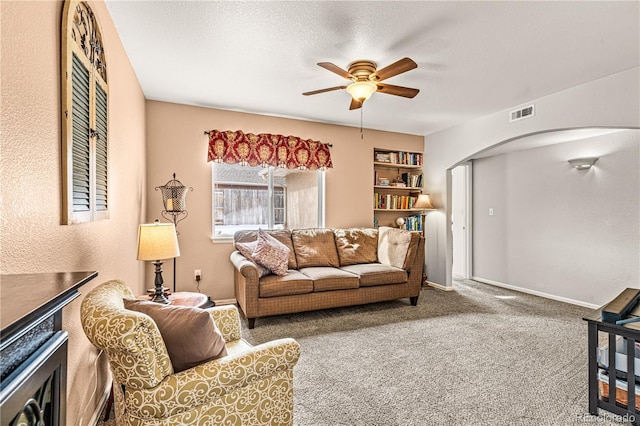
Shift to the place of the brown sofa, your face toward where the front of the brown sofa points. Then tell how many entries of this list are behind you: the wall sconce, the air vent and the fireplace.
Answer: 0

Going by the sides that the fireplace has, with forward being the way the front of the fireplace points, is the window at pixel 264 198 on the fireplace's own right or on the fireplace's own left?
on the fireplace's own left

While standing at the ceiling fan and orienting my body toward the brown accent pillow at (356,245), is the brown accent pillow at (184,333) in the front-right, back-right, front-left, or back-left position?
back-left

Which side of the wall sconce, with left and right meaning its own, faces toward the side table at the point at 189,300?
front

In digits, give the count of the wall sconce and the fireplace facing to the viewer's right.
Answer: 1

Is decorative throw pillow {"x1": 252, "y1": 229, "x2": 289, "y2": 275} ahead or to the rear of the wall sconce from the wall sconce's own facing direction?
ahead

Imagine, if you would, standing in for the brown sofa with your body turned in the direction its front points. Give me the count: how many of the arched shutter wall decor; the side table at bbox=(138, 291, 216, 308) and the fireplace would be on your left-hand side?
0

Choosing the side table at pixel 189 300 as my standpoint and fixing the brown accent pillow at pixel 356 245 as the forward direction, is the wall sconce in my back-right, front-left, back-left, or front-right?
front-right

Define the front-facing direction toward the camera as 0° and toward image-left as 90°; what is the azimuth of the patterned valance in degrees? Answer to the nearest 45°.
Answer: approximately 315°

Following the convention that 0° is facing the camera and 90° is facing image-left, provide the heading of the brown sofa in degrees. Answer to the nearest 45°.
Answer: approximately 315°

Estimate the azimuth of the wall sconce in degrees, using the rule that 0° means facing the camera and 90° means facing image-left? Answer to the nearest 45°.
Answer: approximately 45°

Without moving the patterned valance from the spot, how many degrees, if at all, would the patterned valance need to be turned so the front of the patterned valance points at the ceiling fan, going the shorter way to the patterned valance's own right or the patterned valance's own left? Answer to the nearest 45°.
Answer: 0° — it already faces it

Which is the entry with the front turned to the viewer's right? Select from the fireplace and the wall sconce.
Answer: the fireplace

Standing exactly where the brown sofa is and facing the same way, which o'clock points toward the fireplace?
The fireplace is roughly at 2 o'clock from the brown sofa.

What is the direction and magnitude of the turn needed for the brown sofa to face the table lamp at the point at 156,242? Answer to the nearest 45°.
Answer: approximately 90° to its right

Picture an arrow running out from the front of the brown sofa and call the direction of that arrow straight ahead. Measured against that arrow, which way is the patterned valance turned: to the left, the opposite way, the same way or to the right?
the same way

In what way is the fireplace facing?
to the viewer's right

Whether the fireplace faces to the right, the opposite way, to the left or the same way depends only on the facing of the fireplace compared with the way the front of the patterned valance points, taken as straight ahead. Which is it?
to the left
